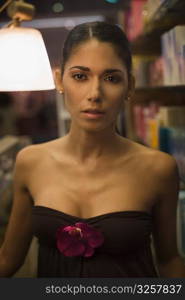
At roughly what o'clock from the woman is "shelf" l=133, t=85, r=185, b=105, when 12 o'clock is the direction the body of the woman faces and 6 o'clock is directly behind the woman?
The shelf is roughly at 7 o'clock from the woman.

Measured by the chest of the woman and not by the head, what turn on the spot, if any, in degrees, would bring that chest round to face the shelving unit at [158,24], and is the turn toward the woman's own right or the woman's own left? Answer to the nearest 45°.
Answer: approximately 135° to the woman's own left

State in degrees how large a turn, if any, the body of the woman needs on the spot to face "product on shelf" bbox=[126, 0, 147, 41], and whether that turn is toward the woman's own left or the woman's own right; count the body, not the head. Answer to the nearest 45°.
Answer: approximately 180°

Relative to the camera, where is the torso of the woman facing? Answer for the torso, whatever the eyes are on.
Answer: toward the camera

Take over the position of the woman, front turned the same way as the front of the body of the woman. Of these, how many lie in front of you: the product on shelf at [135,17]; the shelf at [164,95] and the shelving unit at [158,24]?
0

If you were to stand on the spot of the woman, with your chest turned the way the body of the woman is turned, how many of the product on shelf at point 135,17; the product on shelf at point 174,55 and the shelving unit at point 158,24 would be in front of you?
0

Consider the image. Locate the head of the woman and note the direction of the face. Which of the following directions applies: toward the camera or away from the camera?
toward the camera

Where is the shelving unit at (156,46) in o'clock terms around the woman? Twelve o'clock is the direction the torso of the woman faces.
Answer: The shelving unit is roughly at 7 o'clock from the woman.

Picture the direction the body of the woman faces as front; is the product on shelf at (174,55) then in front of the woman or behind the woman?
behind
